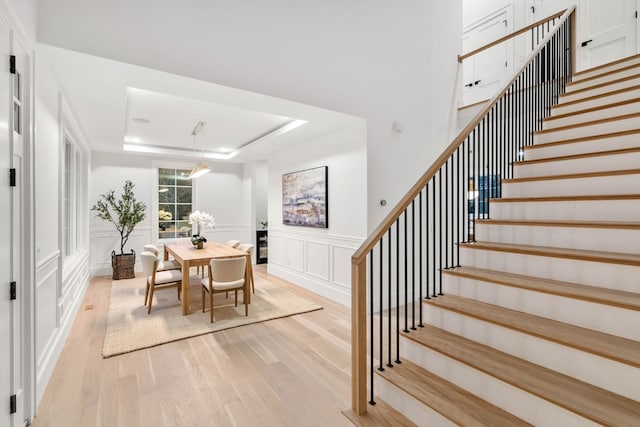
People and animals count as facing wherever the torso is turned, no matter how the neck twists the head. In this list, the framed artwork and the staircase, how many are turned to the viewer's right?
0

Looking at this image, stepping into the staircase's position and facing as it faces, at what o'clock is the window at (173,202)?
The window is roughly at 2 o'clock from the staircase.

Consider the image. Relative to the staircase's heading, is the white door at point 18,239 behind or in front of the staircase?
in front

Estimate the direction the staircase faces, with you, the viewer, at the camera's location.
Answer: facing the viewer and to the left of the viewer

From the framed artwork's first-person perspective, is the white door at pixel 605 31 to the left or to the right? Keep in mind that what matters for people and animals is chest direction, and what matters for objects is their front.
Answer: on its left

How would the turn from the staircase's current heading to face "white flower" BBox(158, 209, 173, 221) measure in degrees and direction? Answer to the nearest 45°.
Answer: approximately 45° to its right

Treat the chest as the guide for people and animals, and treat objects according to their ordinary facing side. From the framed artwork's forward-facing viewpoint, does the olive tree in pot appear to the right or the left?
on its right

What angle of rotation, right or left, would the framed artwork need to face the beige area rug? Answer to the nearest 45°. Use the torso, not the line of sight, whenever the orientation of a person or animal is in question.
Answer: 0° — it already faces it

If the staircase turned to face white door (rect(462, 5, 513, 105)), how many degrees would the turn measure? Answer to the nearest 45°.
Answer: approximately 135° to its right

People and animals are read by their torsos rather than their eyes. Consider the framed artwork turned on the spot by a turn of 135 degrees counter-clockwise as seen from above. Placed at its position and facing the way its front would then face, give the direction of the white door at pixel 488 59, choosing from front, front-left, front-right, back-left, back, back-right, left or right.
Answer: front

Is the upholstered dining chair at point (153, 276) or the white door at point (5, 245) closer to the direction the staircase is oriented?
the white door
